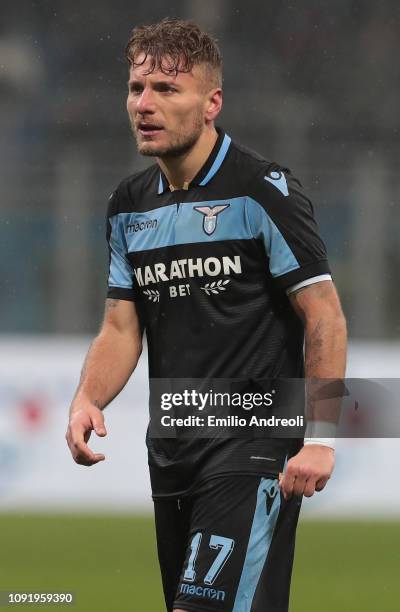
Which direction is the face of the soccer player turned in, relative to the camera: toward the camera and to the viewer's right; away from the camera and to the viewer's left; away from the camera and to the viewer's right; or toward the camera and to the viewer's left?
toward the camera and to the viewer's left

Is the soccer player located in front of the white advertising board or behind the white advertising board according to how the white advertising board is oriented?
in front

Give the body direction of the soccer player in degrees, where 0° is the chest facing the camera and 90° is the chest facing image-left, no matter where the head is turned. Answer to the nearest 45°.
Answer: approximately 45°

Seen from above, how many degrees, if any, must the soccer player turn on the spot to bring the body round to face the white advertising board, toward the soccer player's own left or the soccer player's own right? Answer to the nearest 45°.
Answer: approximately 135° to the soccer player's own right

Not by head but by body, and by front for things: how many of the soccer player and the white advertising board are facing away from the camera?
0
